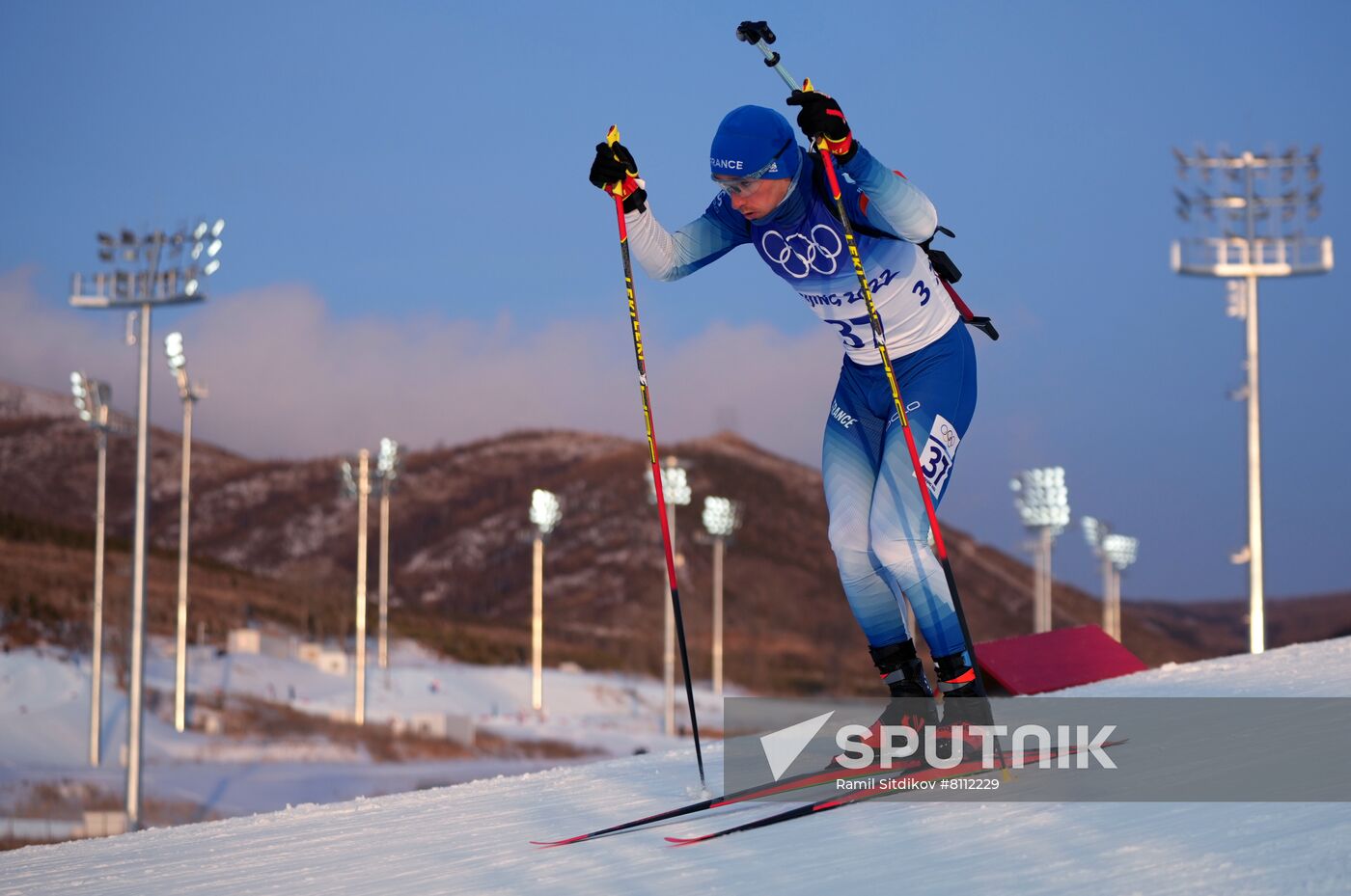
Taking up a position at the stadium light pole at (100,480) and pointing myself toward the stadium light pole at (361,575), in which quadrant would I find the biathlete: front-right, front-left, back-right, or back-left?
back-right

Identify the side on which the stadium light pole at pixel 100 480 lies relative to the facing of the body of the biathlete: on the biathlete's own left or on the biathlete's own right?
on the biathlete's own right

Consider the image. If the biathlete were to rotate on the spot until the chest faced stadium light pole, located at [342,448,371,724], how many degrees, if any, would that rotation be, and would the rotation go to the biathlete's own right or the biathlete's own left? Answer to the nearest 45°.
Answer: approximately 135° to the biathlete's own right

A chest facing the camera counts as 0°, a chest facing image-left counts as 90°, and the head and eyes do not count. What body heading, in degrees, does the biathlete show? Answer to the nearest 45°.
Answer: approximately 45°
